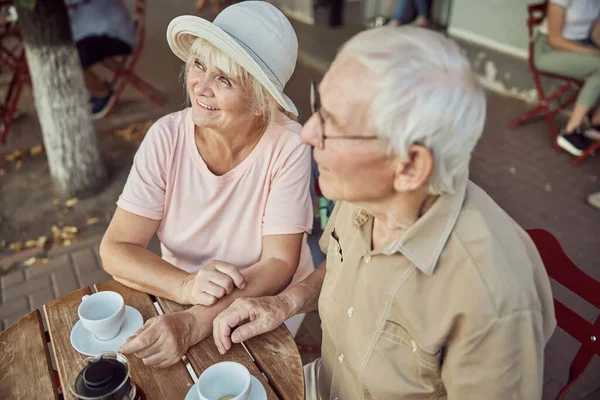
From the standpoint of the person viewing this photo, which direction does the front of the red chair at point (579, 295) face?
facing to the left of the viewer

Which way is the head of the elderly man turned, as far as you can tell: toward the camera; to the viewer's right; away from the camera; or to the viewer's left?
to the viewer's left

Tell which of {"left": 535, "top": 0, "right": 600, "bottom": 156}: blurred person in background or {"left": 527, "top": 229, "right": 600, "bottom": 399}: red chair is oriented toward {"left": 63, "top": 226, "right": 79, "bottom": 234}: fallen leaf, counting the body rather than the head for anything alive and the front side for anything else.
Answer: the red chair

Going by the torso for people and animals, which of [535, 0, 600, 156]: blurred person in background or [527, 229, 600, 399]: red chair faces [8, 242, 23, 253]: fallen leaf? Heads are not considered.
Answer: the red chair
